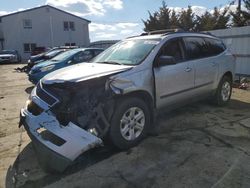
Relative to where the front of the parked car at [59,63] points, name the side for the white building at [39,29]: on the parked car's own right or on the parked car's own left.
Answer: on the parked car's own right

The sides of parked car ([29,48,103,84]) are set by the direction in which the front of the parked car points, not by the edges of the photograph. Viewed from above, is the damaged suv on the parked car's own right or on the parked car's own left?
on the parked car's own left

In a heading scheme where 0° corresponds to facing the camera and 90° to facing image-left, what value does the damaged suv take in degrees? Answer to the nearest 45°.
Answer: approximately 45°

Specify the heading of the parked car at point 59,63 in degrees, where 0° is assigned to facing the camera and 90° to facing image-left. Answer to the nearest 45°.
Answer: approximately 45°

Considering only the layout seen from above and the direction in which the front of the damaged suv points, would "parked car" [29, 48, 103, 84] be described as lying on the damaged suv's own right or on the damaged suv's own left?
on the damaged suv's own right

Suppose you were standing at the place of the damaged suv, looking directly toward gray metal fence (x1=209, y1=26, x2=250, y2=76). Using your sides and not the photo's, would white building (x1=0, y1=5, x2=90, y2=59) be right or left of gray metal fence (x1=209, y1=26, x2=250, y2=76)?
left

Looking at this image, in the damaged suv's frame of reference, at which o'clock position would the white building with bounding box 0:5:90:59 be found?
The white building is roughly at 4 o'clock from the damaged suv.

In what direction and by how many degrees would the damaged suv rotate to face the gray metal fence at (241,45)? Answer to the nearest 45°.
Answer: approximately 180°
